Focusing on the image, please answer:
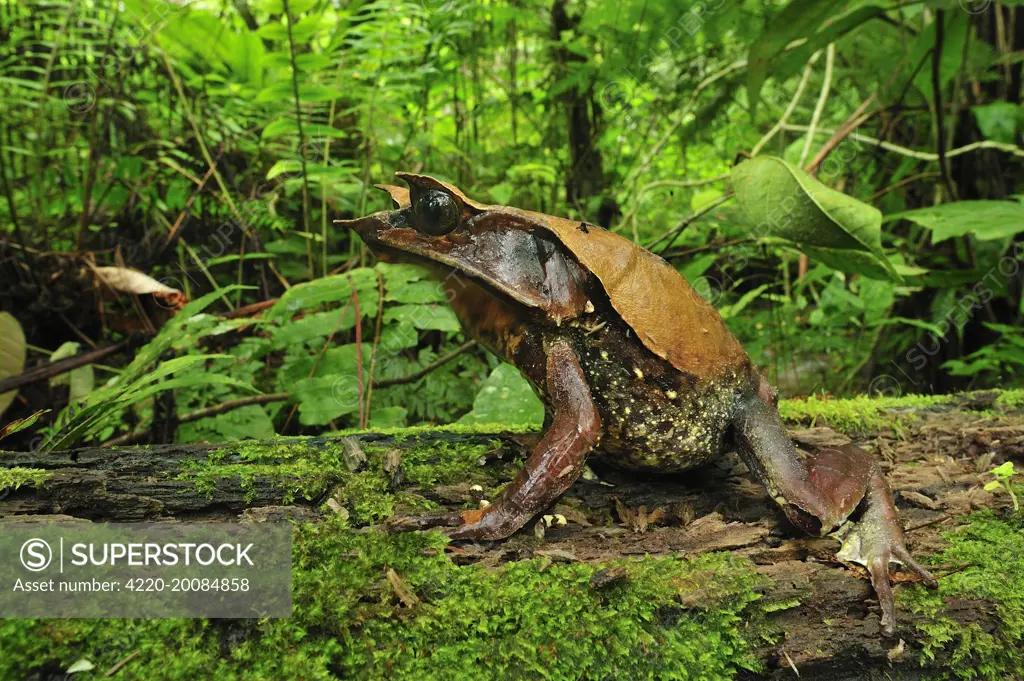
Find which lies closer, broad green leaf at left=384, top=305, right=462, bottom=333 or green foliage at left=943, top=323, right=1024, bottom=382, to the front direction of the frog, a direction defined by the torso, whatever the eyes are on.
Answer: the broad green leaf

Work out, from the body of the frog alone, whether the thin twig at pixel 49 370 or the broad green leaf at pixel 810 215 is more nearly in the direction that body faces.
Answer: the thin twig

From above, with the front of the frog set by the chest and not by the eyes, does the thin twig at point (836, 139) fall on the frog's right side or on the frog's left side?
on the frog's right side

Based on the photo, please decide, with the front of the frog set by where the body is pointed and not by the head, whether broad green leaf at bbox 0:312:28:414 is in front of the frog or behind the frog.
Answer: in front

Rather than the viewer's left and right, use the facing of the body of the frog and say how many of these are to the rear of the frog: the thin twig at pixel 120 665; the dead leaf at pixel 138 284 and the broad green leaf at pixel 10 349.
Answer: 0

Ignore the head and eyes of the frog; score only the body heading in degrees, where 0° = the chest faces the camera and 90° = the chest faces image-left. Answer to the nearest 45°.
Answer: approximately 90°

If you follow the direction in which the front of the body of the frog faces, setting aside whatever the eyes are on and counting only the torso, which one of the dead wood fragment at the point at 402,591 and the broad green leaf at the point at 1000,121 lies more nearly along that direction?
the dead wood fragment

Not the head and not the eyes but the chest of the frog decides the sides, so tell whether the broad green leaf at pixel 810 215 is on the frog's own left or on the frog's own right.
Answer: on the frog's own right

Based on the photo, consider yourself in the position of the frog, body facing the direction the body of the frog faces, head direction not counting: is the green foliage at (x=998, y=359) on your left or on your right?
on your right

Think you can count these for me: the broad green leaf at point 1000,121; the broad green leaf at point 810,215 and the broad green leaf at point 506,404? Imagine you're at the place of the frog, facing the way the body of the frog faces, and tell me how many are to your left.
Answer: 0

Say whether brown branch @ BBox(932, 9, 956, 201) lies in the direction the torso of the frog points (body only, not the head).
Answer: no

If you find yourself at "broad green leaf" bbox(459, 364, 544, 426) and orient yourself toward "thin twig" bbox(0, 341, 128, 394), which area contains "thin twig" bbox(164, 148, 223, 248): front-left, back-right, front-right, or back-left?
front-right

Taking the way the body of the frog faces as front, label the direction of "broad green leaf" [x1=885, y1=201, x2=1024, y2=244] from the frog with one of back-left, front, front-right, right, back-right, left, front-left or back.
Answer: back-right
